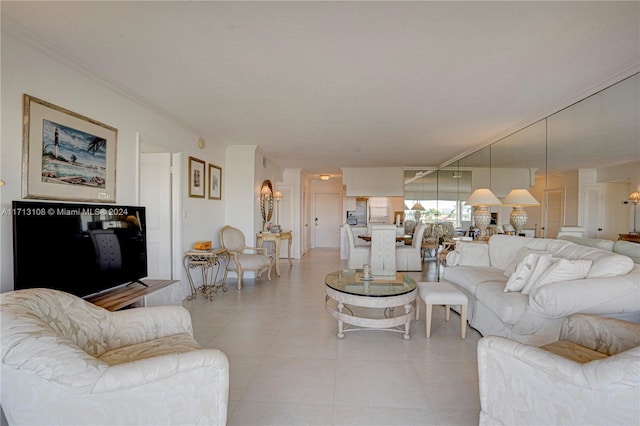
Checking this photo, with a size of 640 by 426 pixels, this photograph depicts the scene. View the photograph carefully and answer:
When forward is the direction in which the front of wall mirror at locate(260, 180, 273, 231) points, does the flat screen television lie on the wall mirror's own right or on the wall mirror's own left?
on the wall mirror's own right

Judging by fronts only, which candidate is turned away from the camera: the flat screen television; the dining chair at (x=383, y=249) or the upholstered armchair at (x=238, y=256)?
the dining chair

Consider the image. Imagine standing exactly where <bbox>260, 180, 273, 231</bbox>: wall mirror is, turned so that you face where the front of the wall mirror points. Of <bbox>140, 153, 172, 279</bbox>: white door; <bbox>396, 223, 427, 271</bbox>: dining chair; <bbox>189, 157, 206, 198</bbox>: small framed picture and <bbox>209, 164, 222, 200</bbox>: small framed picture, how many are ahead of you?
1

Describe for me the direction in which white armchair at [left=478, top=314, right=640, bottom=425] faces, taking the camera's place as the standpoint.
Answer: facing away from the viewer and to the left of the viewer

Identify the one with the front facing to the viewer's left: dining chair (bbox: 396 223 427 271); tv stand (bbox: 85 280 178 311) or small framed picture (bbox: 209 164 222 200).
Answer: the dining chair

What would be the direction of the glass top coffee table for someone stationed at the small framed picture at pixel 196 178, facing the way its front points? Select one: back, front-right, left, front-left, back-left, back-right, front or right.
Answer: front

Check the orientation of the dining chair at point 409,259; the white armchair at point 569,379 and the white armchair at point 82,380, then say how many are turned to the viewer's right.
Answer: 1

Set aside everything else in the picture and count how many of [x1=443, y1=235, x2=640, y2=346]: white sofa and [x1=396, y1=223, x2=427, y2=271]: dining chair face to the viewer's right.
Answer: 0

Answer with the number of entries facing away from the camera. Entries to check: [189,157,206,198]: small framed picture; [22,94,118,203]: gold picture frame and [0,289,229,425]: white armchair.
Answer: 0

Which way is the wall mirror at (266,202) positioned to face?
to the viewer's right

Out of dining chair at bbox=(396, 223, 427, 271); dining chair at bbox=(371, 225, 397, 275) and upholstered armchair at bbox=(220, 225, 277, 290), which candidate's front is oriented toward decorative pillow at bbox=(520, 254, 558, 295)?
the upholstered armchair

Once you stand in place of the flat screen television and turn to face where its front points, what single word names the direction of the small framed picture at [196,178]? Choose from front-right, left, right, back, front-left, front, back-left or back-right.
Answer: left

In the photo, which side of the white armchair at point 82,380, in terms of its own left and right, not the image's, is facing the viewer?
right

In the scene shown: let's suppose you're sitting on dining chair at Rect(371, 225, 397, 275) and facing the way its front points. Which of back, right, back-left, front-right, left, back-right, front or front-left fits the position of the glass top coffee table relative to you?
back

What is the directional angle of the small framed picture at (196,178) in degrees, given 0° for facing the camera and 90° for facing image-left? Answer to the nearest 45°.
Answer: approximately 315°

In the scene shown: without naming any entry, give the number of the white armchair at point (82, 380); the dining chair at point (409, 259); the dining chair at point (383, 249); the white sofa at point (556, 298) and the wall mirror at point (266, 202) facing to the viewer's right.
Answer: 2

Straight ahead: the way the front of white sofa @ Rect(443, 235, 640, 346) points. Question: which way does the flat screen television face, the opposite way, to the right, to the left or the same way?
the opposite way

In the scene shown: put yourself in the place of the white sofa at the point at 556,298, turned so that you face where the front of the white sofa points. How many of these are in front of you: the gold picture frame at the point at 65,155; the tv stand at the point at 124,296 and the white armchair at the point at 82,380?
3

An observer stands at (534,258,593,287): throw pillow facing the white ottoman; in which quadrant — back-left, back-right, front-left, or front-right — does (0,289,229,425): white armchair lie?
front-left
